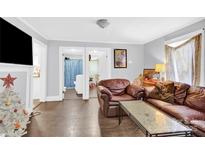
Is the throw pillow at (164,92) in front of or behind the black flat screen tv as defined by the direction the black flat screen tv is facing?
in front

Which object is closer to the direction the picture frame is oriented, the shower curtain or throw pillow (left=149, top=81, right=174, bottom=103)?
the throw pillow

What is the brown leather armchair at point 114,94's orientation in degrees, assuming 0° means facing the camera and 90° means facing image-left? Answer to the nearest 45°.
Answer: approximately 315°

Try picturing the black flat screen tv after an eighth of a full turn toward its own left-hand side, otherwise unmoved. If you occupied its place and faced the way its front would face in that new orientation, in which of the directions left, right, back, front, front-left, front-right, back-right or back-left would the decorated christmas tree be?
right

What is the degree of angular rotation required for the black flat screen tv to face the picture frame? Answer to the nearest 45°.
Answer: approximately 45° to its left

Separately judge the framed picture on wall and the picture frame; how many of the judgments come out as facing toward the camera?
2

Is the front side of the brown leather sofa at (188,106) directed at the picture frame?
no

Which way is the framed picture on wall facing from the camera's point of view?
toward the camera

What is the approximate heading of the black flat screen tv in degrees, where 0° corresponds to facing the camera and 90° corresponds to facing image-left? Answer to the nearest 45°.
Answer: approximately 315°

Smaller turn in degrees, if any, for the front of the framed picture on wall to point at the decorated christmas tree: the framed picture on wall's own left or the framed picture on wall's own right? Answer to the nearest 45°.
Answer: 0° — it already faces it

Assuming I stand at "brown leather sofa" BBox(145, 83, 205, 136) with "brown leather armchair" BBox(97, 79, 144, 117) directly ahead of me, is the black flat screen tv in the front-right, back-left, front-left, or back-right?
front-left

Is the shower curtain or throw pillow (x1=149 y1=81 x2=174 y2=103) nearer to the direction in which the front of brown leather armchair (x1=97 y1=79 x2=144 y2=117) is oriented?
the throw pillow

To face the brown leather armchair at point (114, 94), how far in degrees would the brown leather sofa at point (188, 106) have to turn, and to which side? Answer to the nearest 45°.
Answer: approximately 45° to its right

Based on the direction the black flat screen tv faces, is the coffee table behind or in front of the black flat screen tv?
in front
